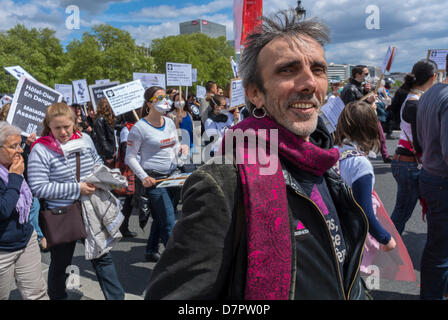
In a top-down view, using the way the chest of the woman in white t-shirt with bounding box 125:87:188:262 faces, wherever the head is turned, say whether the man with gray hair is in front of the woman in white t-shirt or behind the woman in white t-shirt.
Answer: in front

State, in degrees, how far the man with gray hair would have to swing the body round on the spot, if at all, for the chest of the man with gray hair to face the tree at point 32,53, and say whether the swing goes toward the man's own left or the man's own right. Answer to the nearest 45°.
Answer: approximately 180°

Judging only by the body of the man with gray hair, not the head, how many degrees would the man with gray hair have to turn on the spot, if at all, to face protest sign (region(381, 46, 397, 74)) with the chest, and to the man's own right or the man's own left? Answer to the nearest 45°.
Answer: approximately 135° to the man's own left

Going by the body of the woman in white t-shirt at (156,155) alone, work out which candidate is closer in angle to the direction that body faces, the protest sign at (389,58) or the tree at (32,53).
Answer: the protest sign

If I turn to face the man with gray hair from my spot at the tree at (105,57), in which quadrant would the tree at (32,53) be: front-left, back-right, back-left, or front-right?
back-right

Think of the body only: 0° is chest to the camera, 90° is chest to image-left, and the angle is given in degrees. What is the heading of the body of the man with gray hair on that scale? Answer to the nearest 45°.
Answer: approximately 315°

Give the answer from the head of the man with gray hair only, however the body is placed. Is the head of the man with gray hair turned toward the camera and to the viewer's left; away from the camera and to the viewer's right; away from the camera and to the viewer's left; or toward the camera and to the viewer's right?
toward the camera and to the viewer's right

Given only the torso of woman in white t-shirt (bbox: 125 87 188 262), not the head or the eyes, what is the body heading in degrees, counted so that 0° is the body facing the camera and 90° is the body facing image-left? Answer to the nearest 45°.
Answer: approximately 315°
